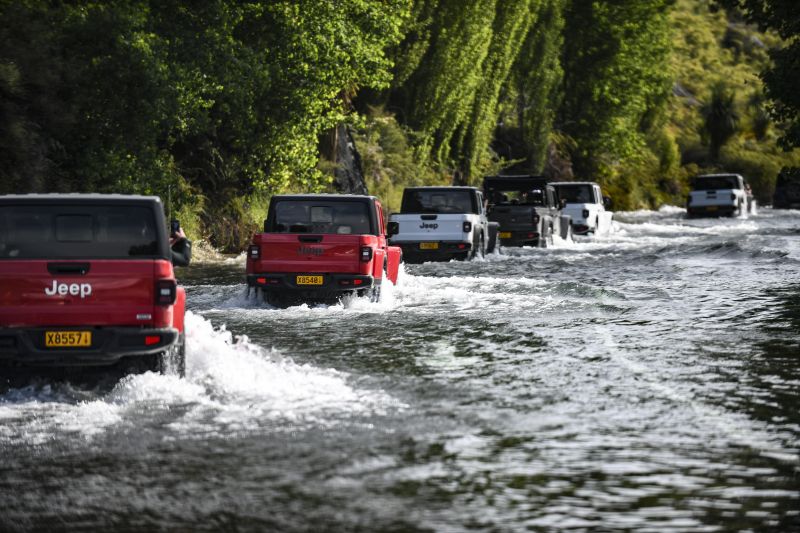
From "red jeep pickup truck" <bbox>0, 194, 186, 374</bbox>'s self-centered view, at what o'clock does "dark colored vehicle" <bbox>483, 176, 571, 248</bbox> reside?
The dark colored vehicle is roughly at 1 o'clock from the red jeep pickup truck.

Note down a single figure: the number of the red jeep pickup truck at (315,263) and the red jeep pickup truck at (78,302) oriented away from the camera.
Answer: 2

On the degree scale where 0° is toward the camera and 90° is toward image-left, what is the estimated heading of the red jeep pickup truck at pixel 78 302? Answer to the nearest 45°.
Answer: approximately 180°

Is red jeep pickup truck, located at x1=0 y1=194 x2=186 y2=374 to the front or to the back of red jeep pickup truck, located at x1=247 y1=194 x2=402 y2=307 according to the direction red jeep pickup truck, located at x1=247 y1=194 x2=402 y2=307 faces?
to the back

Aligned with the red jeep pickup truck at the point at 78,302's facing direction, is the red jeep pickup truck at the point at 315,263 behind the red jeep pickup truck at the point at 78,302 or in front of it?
in front

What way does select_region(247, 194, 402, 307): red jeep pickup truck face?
away from the camera

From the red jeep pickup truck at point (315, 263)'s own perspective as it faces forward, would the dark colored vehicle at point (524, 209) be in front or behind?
in front
